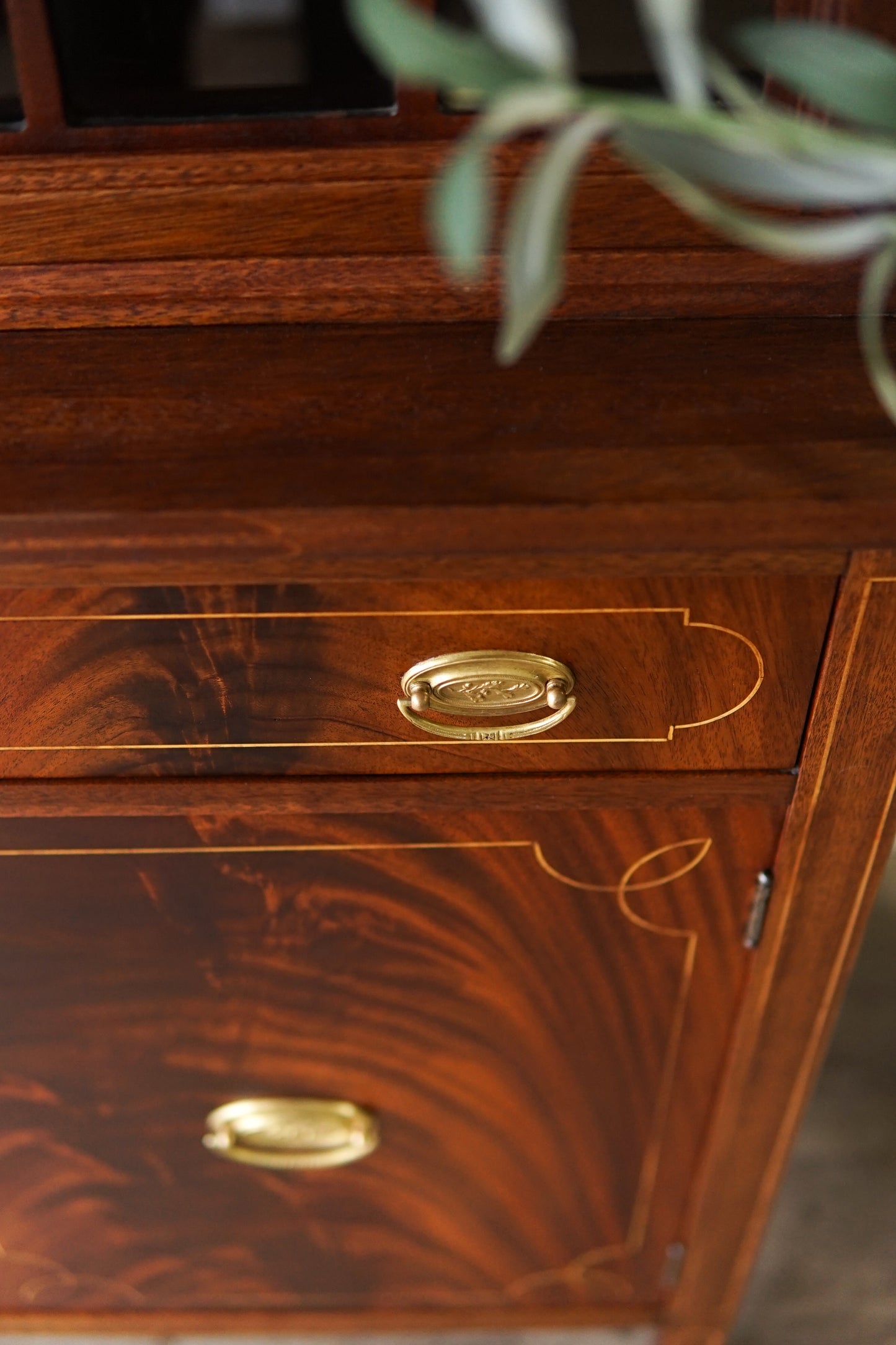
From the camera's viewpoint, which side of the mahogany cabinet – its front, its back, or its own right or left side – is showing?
front
